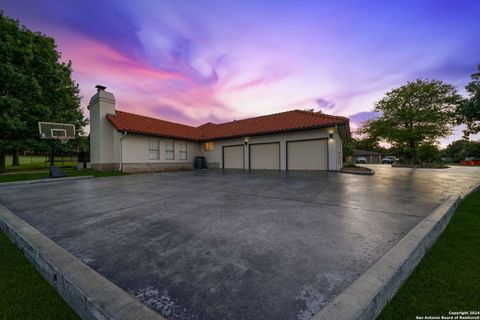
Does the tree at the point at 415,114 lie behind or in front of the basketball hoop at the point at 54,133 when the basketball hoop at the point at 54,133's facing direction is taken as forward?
in front

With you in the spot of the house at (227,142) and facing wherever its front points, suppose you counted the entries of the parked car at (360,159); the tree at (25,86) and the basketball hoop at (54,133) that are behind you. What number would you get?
1

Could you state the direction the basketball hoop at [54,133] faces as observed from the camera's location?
facing the viewer and to the right of the viewer

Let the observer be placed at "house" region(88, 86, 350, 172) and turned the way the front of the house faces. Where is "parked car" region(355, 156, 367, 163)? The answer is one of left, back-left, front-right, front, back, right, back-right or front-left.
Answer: back

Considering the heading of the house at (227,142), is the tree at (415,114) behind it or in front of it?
behind

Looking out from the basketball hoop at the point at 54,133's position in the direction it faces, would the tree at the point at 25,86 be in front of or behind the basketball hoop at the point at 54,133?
behind

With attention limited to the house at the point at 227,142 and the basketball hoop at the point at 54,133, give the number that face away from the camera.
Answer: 0

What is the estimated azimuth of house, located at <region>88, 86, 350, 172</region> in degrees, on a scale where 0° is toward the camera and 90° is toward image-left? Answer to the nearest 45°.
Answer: approximately 45°

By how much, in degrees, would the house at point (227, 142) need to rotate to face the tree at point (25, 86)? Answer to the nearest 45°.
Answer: approximately 45° to its right

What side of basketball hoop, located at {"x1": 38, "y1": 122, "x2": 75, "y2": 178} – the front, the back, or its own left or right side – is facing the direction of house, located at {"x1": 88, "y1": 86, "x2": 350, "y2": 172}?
left

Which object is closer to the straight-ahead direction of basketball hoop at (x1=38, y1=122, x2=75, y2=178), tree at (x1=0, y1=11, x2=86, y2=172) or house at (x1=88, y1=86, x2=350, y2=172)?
the house

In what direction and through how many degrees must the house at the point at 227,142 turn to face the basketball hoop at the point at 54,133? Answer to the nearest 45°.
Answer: approximately 45° to its right
